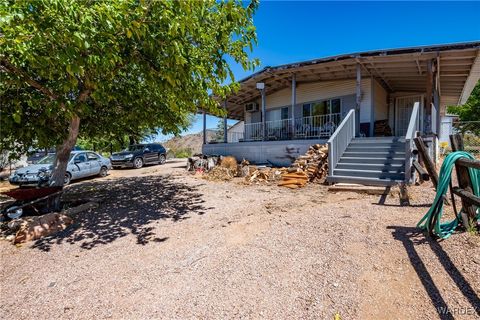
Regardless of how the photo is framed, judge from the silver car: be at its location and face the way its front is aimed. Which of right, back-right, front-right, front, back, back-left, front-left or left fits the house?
left

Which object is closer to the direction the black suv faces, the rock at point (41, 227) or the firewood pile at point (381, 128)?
the rock

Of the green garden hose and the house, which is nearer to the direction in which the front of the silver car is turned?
the green garden hose

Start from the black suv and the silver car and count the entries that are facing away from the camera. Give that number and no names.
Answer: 0

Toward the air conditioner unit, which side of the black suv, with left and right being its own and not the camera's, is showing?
left

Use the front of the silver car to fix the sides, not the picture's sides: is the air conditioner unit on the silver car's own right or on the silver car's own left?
on the silver car's own left

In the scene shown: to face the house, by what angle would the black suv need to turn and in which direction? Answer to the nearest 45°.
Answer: approximately 90° to its left
